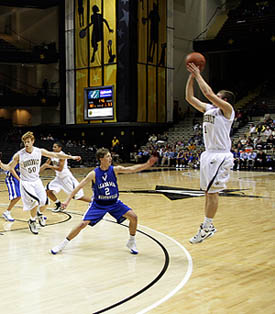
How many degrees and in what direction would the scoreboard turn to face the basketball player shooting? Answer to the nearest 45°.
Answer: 0° — it already faces them

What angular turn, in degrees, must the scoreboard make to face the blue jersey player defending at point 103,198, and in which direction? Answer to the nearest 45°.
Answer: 0° — it already faces them

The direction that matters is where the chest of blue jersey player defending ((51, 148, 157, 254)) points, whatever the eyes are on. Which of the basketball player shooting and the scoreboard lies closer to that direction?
the basketball player shooting
